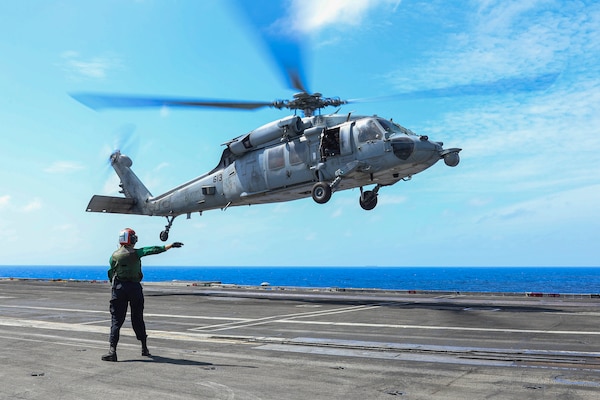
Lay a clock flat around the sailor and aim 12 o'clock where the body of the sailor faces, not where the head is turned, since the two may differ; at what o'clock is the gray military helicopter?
The gray military helicopter is roughly at 1 o'clock from the sailor.

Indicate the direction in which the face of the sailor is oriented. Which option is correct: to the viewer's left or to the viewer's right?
to the viewer's right

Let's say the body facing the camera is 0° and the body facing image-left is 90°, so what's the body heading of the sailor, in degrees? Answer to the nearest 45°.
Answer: approximately 180°
